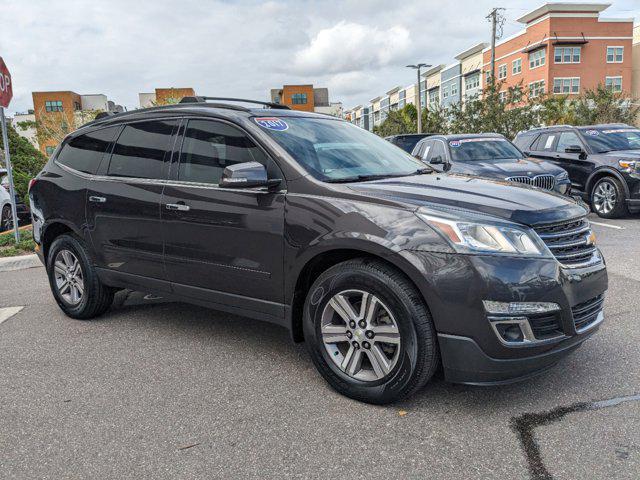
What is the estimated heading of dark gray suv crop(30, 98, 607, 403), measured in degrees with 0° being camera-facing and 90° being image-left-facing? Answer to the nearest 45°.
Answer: approximately 315°

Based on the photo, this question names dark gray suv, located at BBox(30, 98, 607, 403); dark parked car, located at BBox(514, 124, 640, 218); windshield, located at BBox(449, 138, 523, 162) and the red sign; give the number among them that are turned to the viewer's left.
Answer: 0

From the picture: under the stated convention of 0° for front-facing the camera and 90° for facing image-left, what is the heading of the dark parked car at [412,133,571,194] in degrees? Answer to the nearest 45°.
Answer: approximately 315°

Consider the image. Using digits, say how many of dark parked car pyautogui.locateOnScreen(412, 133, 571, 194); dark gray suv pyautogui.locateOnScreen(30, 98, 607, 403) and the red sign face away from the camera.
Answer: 0

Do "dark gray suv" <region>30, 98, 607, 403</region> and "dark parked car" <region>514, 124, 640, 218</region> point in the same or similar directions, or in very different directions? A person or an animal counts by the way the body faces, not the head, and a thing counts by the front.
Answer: same or similar directions

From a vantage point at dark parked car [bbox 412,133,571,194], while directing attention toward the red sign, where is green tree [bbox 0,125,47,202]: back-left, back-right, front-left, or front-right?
front-right

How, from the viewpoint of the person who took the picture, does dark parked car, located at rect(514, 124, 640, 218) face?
facing the viewer and to the right of the viewer

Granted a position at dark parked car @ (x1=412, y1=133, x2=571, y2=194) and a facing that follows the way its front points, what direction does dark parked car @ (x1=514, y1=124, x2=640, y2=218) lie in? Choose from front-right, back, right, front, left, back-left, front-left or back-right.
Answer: left

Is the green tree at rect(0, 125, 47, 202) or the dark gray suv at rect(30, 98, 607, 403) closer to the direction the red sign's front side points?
the dark gray suv

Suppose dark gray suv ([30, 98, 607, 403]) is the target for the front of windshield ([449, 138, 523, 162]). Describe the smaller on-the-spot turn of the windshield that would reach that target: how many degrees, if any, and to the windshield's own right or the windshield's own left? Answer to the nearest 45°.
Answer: approximately 45° to the windshield's own right

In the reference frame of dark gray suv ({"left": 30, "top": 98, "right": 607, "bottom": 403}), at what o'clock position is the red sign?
The red sign is roughly at 6 o'clock from the dark gray suv.

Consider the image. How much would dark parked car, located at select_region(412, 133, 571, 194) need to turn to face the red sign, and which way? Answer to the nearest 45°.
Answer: approximately 135° to its right

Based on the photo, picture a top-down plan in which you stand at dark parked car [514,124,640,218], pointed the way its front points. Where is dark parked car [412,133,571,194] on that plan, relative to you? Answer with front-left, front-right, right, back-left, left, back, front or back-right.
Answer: right
